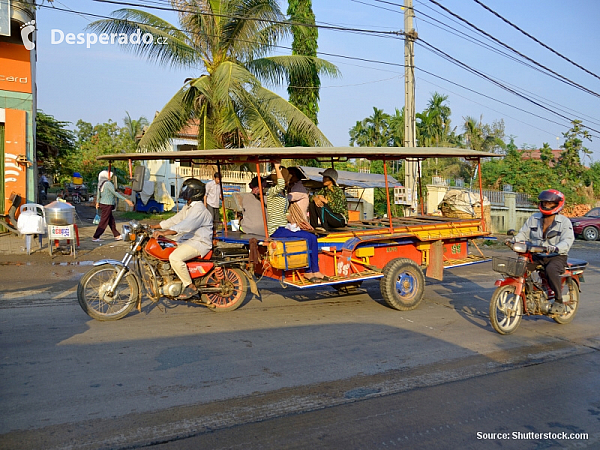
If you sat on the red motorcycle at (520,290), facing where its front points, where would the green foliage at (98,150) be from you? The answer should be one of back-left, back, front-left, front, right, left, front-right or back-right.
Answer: right

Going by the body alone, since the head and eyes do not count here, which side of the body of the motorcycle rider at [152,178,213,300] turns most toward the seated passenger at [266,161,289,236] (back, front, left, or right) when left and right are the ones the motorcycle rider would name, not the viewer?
back

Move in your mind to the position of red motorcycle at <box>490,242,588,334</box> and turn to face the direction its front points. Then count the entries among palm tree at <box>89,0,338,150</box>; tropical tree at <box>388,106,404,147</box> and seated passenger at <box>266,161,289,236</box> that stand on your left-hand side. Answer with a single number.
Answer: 0

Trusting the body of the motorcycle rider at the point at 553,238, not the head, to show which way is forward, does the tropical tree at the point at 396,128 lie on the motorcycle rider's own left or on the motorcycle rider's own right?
on the motorcycle rider's own right

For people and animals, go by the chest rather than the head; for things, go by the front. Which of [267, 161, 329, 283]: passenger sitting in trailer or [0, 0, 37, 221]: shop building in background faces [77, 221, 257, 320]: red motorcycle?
the shop building in background

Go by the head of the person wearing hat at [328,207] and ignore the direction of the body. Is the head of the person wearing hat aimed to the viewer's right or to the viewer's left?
to the viewer's left

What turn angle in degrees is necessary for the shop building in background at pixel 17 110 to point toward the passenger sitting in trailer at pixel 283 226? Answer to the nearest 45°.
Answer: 0° — it already faces them

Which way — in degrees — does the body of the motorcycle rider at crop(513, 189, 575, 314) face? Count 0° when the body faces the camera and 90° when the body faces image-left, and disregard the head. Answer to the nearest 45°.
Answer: approximately 45°

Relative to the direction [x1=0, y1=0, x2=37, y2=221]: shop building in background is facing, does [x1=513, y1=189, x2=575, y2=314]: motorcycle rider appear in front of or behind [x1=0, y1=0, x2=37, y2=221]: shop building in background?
in front

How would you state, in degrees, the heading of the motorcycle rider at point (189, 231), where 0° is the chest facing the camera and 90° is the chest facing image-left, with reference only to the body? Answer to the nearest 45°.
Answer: approximately 90°

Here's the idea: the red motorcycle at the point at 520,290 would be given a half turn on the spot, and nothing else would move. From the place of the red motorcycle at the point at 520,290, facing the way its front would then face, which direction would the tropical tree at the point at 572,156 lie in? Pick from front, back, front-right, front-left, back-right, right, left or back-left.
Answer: front-left
